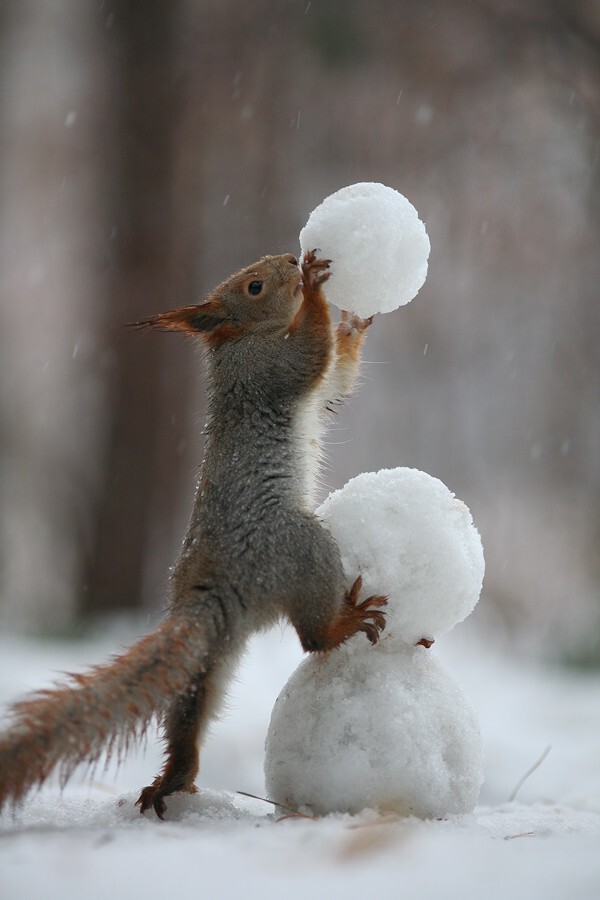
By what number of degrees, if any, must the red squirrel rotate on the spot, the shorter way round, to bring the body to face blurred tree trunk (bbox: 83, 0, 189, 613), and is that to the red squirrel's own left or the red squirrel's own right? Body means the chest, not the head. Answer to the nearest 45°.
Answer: approximately 90° to the red squirrel's own left

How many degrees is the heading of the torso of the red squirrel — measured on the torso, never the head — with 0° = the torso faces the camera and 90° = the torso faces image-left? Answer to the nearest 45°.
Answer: approximately 270°
